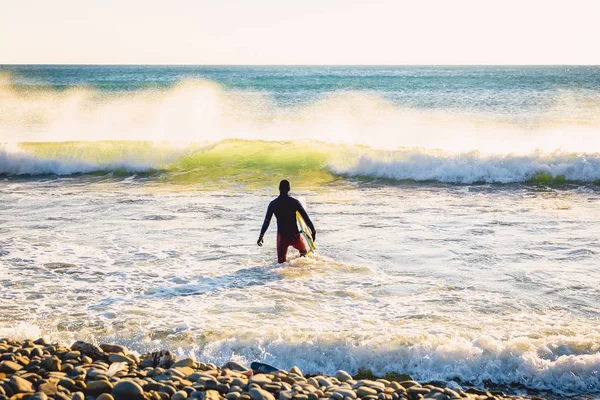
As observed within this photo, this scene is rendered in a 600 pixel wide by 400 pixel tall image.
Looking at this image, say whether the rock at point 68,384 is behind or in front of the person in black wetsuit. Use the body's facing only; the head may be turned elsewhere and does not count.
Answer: behind

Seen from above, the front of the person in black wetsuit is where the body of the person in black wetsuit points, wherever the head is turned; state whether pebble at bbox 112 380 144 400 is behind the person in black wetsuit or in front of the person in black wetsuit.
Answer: behind

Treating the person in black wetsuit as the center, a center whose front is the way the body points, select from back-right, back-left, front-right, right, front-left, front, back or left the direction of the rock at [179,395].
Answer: back

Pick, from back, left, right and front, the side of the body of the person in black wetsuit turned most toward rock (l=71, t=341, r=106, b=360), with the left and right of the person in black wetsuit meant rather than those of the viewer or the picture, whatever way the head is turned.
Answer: back

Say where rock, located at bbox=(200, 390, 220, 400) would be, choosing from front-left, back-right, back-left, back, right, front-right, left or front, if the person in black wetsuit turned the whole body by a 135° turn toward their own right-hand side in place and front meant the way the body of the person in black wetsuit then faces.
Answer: front-right

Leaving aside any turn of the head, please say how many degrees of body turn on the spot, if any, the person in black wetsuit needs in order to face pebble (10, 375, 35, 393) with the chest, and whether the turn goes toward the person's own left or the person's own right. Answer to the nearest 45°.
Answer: approximately 180°

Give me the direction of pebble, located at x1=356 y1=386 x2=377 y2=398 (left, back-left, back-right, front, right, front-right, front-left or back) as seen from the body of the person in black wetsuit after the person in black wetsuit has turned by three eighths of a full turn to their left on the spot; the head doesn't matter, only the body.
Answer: front-left

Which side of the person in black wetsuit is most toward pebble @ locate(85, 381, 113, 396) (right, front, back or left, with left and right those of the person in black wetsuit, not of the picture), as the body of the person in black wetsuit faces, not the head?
back

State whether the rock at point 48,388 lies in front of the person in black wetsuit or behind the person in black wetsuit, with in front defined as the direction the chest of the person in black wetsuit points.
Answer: behind

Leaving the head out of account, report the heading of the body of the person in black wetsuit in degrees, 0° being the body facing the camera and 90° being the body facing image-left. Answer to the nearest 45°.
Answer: approximately 180°

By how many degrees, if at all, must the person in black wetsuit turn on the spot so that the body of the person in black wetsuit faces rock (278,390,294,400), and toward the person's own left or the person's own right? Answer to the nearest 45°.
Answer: approximately 180°

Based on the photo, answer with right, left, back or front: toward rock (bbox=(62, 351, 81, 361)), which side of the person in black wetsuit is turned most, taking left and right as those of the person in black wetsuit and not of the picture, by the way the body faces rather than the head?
back

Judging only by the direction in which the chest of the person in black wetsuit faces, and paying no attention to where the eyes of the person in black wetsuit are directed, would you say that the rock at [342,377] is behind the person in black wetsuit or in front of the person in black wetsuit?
behind
